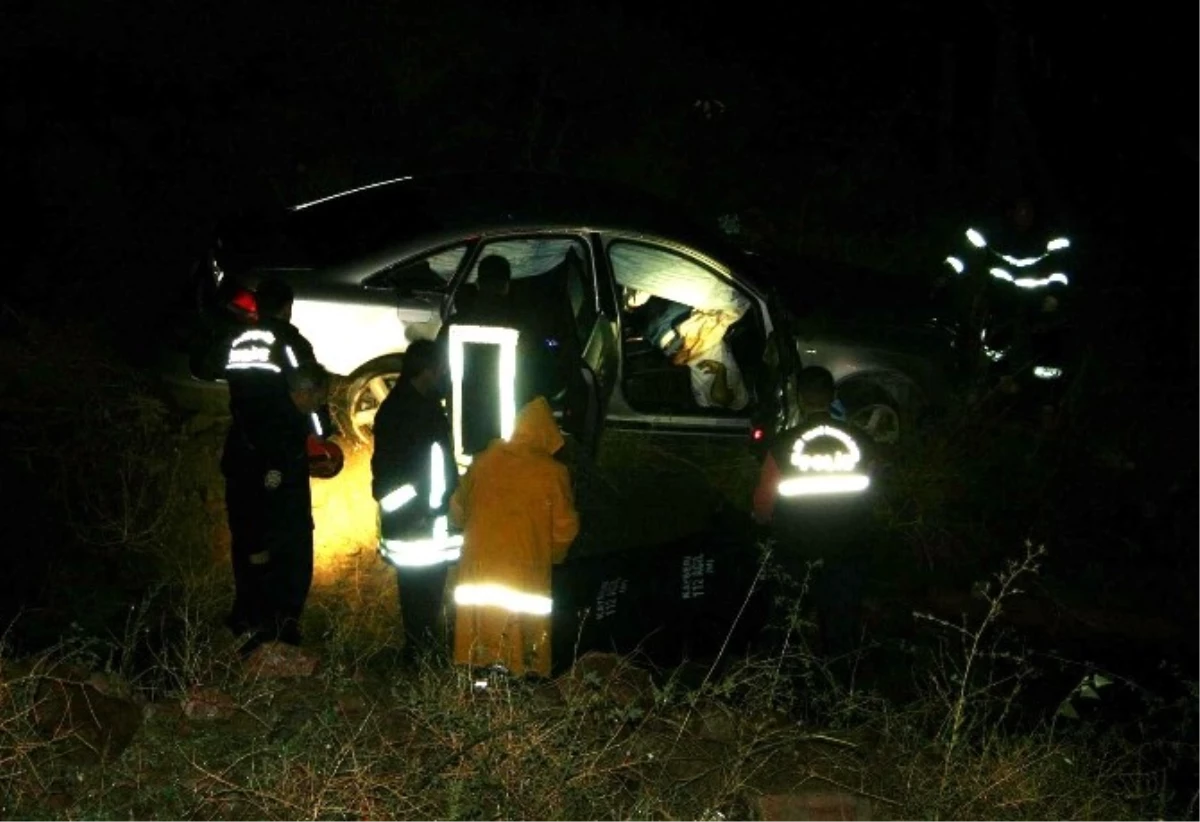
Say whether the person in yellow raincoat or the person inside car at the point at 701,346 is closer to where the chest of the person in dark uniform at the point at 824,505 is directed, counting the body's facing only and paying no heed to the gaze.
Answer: the person inside car

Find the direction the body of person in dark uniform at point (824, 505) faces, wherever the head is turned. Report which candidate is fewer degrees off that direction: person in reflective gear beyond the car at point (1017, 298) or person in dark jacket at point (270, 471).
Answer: the person in reflective gear beyond the car

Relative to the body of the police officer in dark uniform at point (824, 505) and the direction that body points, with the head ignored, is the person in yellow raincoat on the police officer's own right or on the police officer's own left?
on the police officer's own left

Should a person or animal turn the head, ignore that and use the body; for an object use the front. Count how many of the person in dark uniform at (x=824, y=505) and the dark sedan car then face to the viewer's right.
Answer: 1

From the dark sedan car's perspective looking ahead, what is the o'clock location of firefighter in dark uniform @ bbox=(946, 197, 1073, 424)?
The firefighter in dark uniform is roughly at 11 o'clock from the dark sedan car.

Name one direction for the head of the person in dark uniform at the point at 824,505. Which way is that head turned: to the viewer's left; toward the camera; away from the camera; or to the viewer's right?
away from the camera

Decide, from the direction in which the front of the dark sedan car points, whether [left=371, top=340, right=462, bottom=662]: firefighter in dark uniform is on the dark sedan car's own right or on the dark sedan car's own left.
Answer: on the dark sedan car's own right

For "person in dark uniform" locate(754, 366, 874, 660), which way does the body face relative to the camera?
away from the camera

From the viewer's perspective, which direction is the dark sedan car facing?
to the viewer's right

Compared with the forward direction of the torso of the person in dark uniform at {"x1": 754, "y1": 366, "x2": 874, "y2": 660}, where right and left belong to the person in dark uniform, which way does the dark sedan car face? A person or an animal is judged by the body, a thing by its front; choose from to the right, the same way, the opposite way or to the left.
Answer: to the right

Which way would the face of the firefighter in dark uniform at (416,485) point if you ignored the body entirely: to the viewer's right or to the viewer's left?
to the viewer's right

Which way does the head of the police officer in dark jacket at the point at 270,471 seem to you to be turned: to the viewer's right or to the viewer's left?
to the viewer's right
